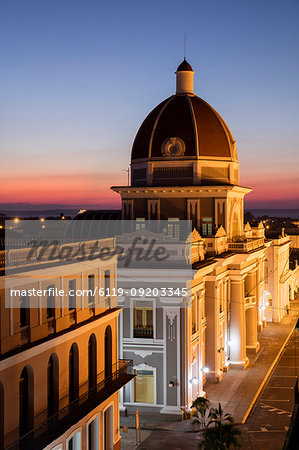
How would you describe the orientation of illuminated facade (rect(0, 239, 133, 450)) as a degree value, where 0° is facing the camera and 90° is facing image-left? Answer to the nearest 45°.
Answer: approximately 315°

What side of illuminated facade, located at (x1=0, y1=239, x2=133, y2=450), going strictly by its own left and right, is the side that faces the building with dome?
left
